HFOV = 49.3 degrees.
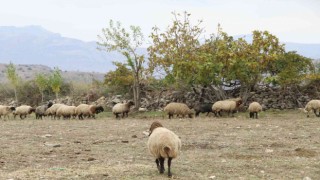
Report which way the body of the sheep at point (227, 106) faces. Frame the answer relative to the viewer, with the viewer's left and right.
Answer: facing to the right of the viewer

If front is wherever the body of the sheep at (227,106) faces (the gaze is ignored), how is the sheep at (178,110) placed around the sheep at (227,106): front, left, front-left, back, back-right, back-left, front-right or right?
back
